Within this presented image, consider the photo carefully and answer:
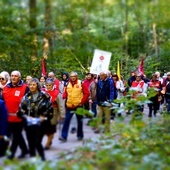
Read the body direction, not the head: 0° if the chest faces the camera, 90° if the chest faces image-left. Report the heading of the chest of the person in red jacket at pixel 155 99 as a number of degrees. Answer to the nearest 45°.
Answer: approximately 45°

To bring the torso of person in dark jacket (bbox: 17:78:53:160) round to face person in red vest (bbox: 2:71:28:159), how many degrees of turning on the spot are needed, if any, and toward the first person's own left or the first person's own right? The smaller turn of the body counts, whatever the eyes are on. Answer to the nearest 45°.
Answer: approximately 90° to the first person's own right

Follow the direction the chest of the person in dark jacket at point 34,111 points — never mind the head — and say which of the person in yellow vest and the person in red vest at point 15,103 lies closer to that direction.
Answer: the person in red vest

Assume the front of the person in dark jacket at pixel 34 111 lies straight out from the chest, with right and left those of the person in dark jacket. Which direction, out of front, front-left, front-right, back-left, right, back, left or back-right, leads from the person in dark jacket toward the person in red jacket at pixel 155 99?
back

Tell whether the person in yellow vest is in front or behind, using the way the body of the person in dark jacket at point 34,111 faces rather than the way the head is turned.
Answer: behind

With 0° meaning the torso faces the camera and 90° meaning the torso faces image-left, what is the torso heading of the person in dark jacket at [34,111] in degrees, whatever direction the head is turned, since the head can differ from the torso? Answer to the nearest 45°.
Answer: approximately 45°
